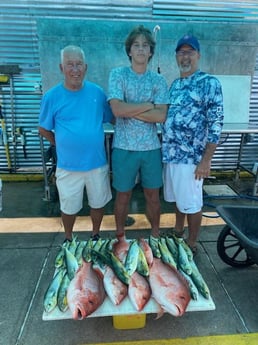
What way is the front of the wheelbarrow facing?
to the viewer's left

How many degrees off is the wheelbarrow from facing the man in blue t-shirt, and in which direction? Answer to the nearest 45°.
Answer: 0° — it already faces them

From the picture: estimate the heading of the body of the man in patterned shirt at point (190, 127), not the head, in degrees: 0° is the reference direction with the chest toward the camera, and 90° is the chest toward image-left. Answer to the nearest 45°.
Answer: approximately 45°

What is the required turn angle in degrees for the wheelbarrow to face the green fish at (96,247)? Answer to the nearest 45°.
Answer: approximately 45° to its left

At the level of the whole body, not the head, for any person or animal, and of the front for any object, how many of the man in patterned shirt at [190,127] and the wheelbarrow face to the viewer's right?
0

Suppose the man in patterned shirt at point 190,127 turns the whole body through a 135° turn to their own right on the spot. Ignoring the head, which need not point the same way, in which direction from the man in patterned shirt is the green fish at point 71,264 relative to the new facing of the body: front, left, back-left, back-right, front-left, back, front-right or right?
back-left

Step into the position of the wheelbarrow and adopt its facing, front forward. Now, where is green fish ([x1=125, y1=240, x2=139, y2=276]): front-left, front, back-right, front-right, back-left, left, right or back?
front-left

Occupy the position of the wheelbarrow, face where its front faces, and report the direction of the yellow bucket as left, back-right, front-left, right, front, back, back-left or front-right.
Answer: front-left

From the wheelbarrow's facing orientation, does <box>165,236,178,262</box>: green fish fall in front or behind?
in front
